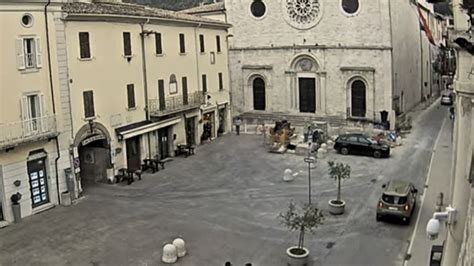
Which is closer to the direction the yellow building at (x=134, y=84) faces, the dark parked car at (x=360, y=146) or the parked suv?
the parked suv

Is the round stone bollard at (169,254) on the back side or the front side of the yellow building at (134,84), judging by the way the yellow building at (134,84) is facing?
on the front side

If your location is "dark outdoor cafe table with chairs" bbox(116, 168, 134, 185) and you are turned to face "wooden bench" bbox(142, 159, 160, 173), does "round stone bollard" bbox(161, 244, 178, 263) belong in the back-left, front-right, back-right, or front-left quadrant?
back-right

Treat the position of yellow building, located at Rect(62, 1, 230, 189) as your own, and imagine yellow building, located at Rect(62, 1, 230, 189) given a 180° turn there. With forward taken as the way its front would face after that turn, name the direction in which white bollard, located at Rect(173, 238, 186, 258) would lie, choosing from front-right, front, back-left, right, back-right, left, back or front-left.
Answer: back-left

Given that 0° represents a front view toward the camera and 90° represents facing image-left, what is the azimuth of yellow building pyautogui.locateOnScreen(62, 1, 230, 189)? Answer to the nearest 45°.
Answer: approximately 315°

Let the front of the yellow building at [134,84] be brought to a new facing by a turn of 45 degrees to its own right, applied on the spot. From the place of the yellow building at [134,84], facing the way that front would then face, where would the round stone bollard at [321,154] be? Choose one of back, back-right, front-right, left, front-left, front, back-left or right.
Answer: left

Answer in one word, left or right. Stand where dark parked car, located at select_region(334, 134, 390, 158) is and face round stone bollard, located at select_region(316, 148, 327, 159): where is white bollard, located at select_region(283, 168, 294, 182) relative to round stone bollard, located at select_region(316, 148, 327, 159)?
left

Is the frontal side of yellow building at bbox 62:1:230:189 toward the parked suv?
yes

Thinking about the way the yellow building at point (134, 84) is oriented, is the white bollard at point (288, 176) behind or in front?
in front
